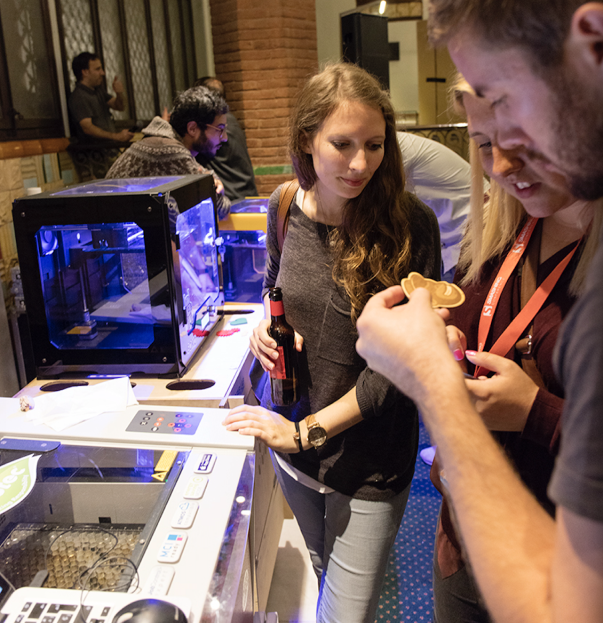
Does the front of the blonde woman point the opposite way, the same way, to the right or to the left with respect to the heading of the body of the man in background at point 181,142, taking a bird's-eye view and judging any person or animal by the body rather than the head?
the opposite way

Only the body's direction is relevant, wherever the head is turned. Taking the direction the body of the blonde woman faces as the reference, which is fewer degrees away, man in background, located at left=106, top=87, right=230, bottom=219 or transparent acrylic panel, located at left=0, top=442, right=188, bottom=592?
the transparent acrylic panel

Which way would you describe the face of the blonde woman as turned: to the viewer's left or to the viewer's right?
to the viewer's left

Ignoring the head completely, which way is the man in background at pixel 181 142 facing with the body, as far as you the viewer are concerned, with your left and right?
facing to the right of the viewer

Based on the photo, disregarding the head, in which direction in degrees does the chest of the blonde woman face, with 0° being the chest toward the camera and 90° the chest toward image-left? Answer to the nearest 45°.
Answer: approximately 45°

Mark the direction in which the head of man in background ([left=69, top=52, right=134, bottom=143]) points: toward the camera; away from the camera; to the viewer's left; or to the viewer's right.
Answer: to the viewer's right

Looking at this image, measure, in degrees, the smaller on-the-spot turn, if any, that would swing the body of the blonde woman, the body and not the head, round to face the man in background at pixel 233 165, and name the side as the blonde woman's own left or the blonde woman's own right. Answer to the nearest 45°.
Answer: approximately 90° to the blonde woman's own right
